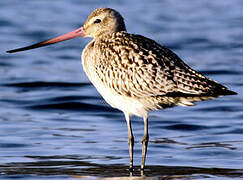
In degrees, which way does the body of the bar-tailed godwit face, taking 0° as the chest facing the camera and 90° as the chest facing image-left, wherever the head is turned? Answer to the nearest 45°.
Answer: approximately 90°
